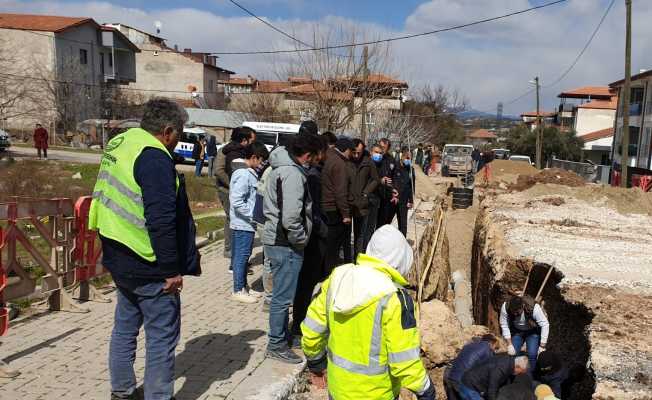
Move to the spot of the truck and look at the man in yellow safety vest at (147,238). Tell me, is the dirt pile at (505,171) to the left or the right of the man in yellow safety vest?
left

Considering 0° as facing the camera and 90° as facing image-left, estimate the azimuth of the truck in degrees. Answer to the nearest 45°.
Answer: approximately 0°

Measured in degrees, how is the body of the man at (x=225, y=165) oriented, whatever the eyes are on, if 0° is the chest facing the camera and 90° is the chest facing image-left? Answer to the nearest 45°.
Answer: approximately 270°

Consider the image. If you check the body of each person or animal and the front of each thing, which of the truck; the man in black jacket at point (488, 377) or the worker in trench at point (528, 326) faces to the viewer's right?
the man in black jacket

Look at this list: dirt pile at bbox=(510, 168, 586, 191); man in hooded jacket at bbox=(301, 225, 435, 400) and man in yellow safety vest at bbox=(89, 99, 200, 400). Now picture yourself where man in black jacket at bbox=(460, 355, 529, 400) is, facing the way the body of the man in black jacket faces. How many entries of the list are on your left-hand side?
1

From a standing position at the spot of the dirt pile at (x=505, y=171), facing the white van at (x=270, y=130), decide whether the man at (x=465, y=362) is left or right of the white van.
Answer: left

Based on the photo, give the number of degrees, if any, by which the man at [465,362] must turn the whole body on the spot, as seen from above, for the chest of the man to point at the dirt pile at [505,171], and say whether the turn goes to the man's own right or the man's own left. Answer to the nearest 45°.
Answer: approximately 90° to the man's own left

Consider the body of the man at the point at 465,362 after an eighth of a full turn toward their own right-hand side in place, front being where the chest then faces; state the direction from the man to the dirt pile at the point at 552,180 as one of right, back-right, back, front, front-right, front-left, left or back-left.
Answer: back-left

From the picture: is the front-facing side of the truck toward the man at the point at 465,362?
yes

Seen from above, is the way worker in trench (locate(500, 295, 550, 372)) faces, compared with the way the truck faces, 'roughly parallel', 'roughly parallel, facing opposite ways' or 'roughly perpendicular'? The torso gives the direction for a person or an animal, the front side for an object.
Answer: roughly parallel

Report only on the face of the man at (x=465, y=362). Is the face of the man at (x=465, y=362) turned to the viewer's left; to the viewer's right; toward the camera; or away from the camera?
to the viewer's right

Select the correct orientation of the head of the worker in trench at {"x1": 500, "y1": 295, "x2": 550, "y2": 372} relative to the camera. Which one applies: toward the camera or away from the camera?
toward the camera

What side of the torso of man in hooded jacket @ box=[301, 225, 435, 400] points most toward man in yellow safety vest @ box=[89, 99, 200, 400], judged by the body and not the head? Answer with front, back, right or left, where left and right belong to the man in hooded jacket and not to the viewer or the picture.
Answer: left

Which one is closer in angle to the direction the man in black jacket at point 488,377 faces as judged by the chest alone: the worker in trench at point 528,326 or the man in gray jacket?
the worker in trench

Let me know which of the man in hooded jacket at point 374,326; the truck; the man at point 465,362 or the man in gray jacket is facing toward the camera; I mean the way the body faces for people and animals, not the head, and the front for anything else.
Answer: the truck

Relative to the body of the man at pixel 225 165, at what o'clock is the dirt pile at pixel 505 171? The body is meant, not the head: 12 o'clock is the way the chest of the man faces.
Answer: The dirt pile is roughly at 10 o'clock from the man.

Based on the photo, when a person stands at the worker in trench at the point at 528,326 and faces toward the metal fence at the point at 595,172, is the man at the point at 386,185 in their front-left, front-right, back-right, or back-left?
front-left

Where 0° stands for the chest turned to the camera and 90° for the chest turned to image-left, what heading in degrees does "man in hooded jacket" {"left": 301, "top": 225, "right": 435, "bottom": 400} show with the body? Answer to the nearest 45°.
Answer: approximately 225°

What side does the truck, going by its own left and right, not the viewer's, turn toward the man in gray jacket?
front

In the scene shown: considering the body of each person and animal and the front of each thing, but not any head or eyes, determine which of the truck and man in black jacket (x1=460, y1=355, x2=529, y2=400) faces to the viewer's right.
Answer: the man in black jacket

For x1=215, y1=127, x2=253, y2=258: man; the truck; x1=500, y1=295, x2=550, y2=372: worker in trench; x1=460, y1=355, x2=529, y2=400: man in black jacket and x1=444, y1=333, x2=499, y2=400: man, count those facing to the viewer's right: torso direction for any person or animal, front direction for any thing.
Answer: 3
